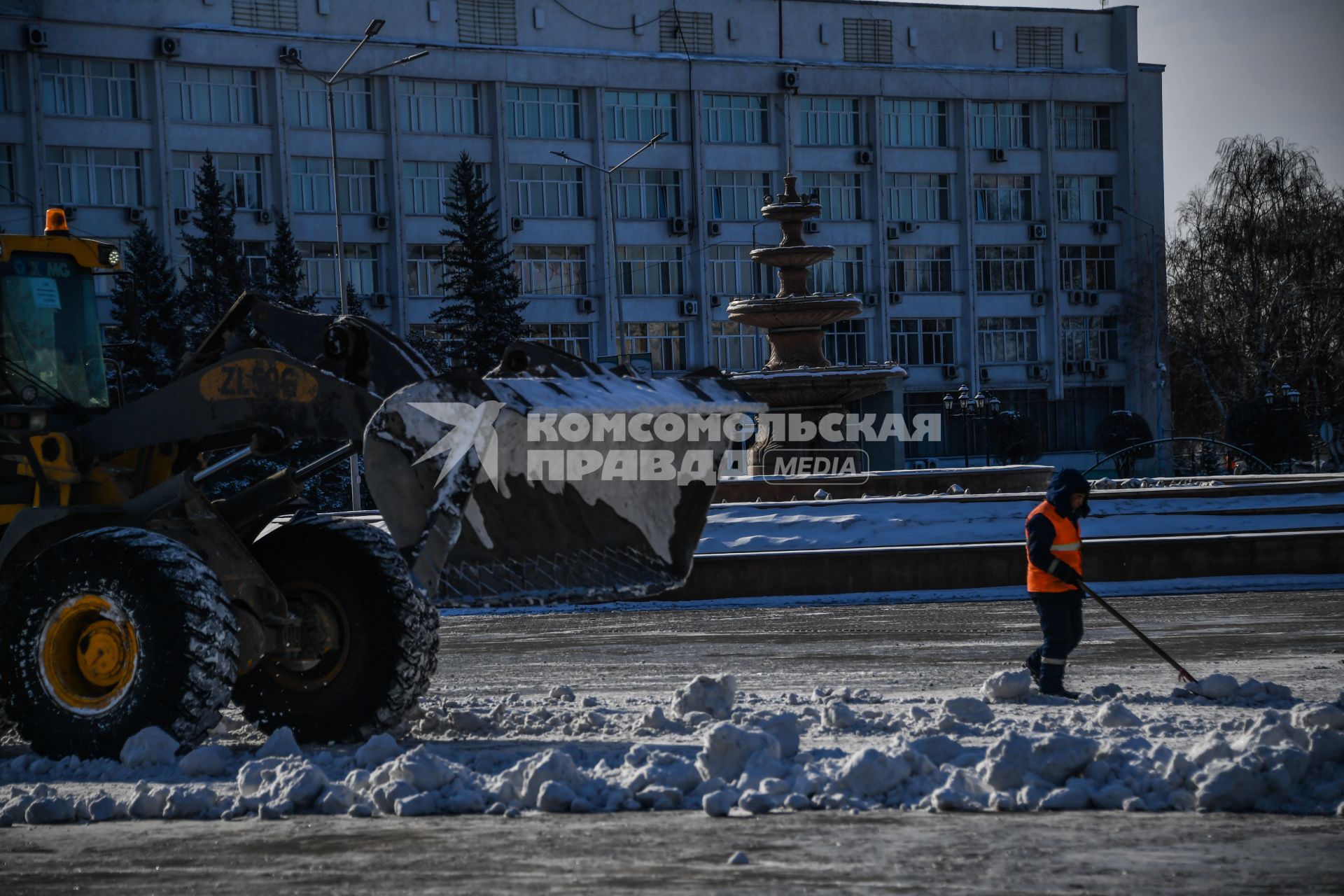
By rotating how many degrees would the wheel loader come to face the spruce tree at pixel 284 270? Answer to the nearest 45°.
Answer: approximately 135° to its left

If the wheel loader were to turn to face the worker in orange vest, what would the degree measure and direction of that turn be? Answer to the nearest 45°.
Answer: approximately 45° to its left

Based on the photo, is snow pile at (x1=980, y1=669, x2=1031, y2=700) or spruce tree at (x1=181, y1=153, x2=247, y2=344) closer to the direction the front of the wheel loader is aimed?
the snow pile

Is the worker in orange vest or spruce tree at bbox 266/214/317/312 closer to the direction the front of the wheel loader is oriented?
the worker in orange vest

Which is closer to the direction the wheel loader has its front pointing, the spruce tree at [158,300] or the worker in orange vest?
the worker in orange vest

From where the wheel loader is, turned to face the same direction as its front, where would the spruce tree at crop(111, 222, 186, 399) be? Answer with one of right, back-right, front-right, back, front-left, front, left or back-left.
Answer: back-left

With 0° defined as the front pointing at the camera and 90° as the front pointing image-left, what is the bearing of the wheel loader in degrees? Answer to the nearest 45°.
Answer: approximately 315°

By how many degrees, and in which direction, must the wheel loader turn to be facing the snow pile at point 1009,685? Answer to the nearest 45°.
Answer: approximately 45° to its left

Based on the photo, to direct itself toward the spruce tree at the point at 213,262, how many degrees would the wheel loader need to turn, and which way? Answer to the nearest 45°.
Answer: approximately 135° to its left
